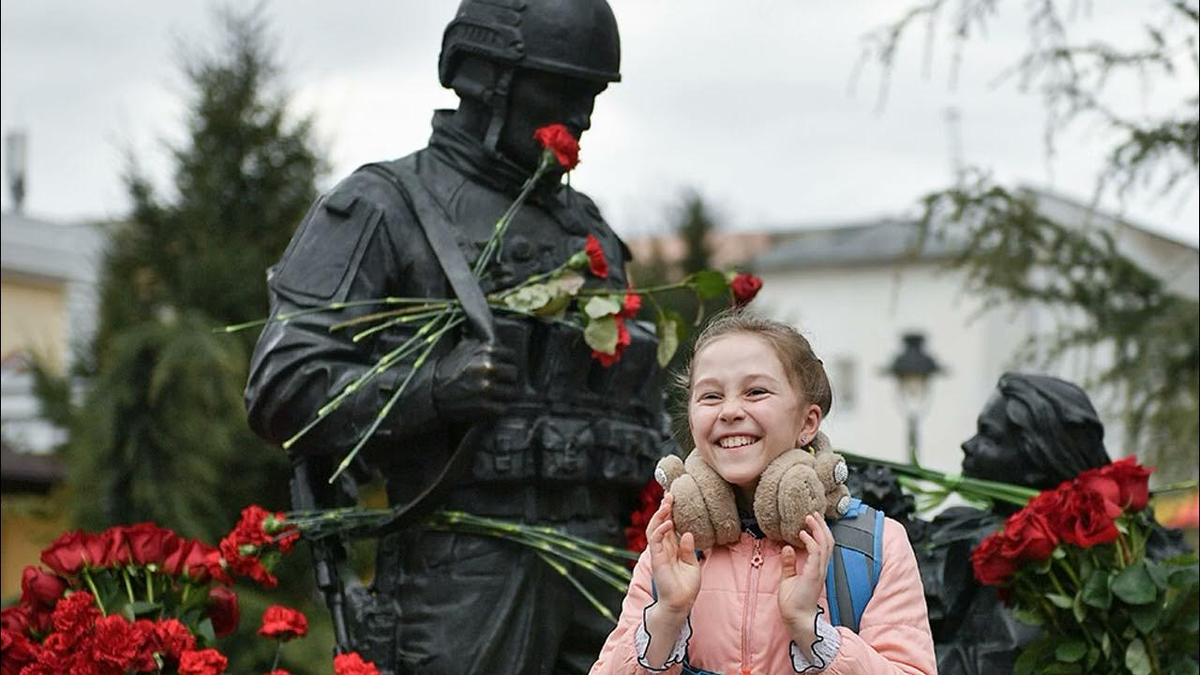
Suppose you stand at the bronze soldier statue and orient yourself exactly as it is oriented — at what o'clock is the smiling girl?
The smiling girl is roughly at 1 o'clock from the bronze soldier statue.

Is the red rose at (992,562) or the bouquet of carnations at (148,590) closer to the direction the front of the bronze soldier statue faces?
the red rose

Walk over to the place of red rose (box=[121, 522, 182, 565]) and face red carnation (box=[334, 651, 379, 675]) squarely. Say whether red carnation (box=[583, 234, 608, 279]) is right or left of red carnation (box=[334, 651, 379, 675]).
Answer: left

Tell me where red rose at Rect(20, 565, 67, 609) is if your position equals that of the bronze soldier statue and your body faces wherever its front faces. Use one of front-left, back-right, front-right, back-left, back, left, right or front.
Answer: back-right

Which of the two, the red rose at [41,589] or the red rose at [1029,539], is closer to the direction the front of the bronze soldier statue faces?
the red rose at [1029,539]

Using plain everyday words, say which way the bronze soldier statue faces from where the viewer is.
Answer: facing the viewer and to the right of the viewer

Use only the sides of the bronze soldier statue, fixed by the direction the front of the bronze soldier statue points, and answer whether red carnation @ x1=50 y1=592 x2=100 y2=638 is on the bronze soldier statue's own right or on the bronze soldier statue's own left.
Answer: on the bronze soldier statue's own right
